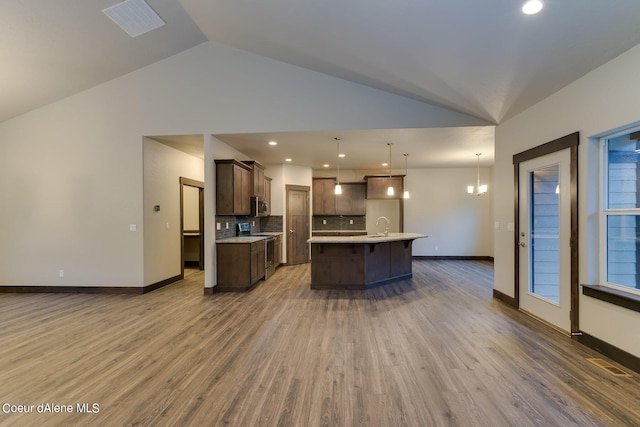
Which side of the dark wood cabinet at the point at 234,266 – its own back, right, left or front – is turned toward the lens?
right

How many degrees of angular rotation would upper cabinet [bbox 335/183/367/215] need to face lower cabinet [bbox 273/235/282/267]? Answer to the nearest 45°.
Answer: approximately 45° to its right

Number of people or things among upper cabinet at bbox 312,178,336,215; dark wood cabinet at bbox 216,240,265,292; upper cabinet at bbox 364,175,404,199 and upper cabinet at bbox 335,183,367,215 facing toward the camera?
3

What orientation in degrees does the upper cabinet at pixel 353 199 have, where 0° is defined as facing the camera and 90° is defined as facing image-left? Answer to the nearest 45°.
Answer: approximately 0°

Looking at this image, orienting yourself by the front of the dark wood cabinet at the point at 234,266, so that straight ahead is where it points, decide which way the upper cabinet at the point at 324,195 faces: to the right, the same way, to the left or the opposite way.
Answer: to the right

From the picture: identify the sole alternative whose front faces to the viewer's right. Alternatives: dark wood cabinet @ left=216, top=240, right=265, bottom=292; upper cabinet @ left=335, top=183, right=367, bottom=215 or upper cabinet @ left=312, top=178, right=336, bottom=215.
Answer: the dark wood cabinet

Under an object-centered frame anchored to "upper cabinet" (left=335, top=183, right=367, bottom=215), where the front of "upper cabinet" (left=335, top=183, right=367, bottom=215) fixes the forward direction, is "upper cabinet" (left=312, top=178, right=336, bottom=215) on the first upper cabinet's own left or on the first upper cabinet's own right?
on the first upper cabinet's own right

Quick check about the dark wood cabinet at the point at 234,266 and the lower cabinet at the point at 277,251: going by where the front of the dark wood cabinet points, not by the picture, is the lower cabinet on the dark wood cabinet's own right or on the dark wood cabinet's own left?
on the dark wood cabinet's own left

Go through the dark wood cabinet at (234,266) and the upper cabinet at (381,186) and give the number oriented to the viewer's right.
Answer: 1
